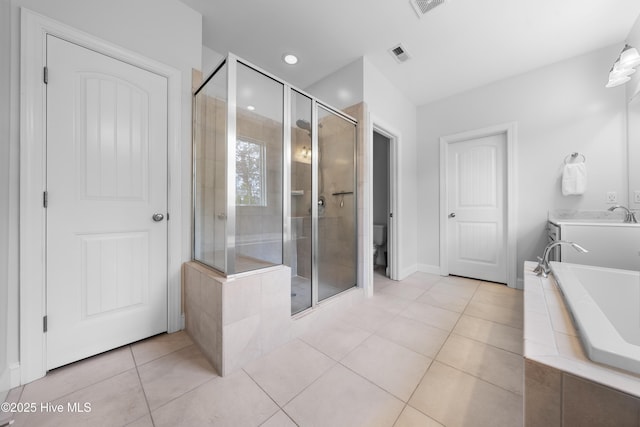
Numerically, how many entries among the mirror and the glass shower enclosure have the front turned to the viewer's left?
1

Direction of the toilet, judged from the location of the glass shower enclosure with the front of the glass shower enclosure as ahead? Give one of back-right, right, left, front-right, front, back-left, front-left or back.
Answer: left

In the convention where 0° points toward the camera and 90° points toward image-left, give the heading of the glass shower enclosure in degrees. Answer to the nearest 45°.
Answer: approximately 315°

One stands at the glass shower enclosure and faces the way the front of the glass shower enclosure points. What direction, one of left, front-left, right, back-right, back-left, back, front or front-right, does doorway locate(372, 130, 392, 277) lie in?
left

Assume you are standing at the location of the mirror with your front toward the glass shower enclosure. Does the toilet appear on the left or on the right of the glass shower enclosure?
right

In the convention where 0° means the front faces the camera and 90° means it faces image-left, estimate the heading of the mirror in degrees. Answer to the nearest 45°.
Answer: approximately 90°

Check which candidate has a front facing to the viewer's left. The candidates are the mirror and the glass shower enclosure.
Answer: the mirror

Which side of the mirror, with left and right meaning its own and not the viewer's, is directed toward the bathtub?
left

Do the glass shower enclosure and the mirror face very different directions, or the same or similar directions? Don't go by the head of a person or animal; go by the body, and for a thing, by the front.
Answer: very different directions
